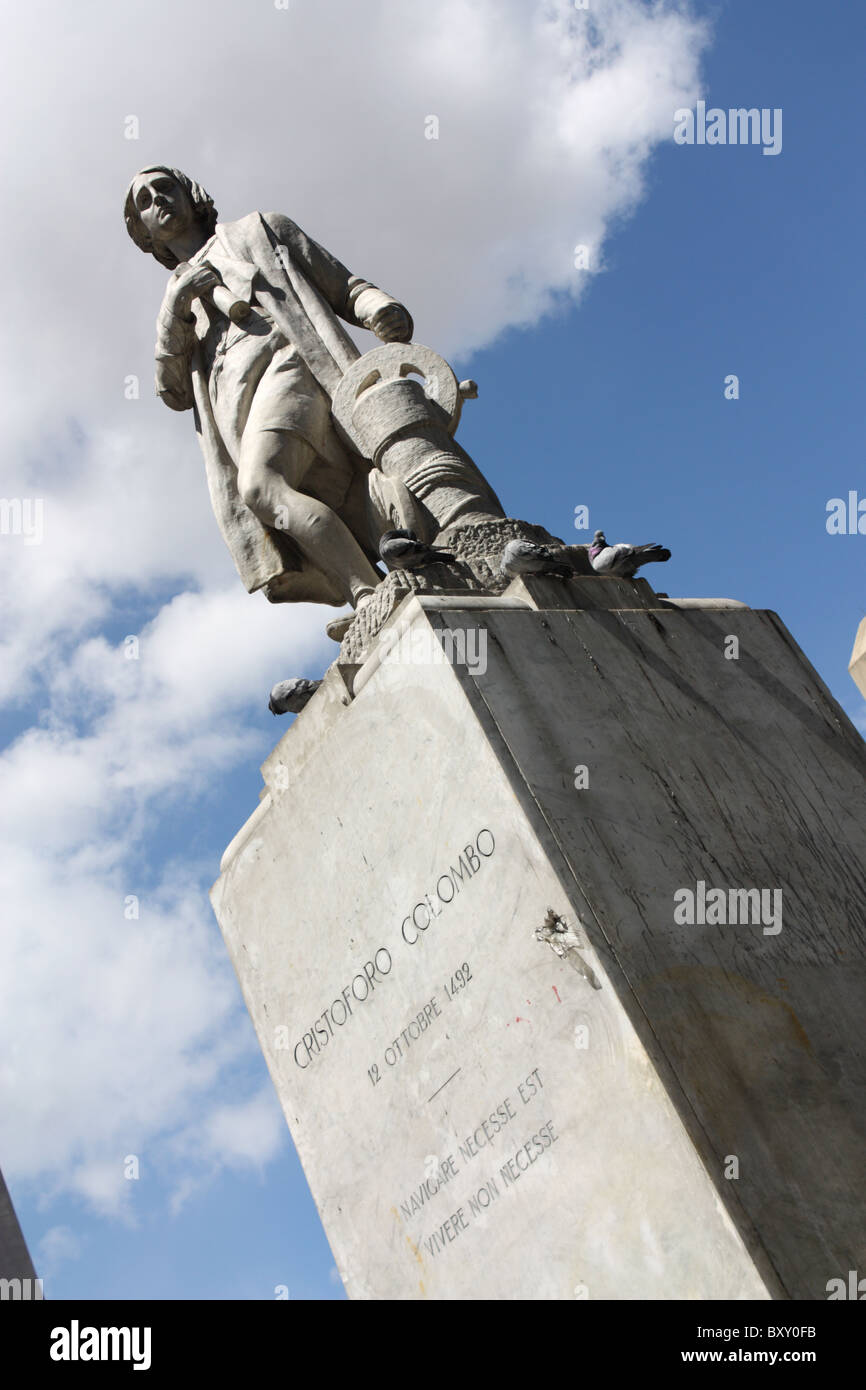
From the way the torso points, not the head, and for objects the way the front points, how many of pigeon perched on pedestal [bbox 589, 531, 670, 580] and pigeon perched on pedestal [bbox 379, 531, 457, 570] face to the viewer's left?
2

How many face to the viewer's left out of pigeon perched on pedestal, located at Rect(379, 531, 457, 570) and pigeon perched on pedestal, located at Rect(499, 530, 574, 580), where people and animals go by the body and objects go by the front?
2

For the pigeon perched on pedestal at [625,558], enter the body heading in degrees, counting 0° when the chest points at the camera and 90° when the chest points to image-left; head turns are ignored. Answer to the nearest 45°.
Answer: approximately 90°

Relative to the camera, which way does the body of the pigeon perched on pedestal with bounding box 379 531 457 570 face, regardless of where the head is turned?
to the viewer's left

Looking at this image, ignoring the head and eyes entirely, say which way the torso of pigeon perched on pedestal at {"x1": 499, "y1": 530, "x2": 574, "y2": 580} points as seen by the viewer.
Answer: to the viewer's left

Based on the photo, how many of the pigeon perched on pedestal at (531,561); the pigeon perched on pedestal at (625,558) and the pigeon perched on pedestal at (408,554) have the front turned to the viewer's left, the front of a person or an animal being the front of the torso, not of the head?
3
